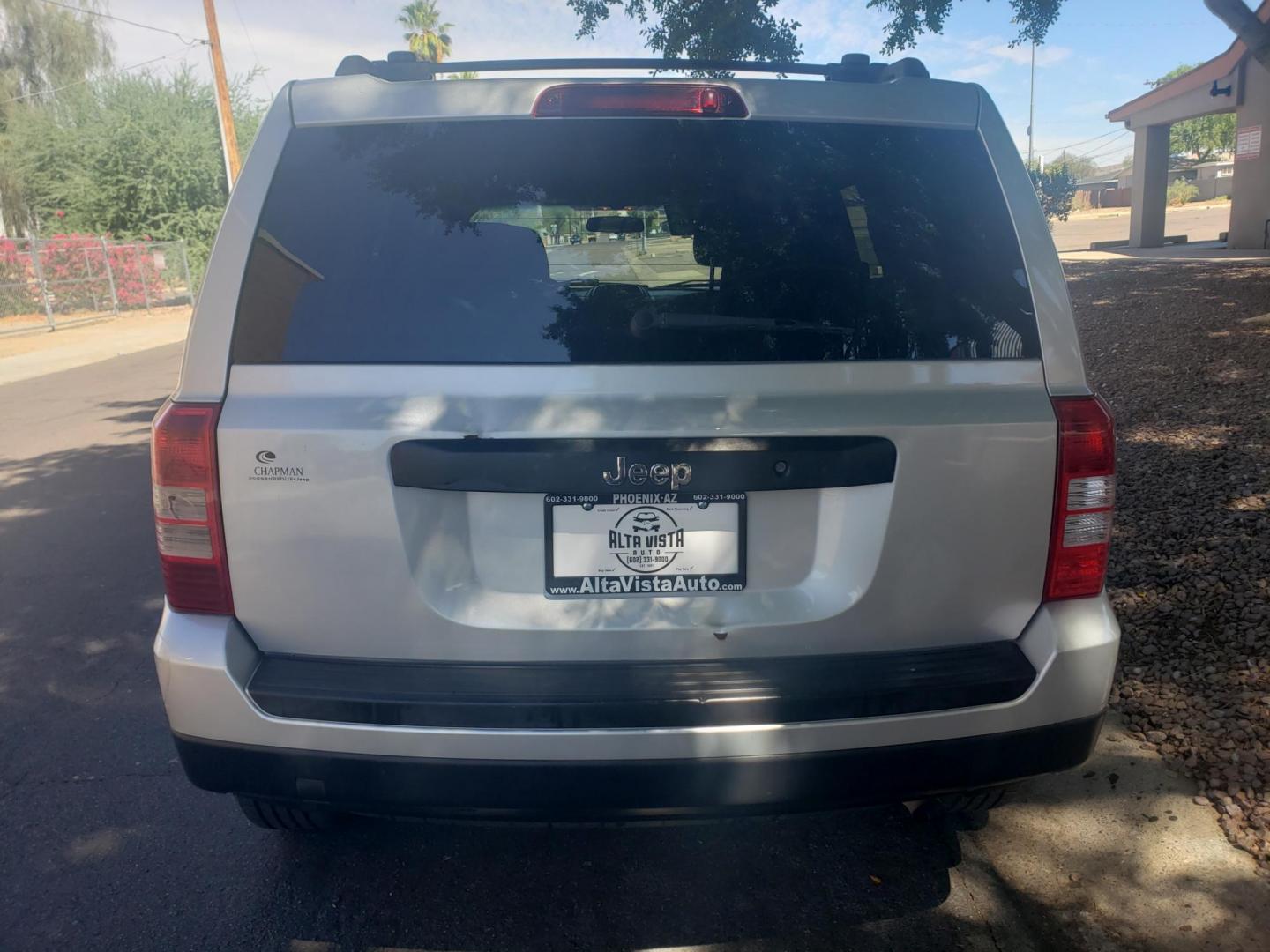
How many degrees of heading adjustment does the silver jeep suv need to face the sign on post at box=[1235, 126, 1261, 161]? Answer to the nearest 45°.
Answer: approximately 45° to its right

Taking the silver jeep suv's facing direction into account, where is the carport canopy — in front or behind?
in front

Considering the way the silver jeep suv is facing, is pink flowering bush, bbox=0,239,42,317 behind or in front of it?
in front

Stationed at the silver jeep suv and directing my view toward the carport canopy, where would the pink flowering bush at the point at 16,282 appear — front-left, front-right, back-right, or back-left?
front-left

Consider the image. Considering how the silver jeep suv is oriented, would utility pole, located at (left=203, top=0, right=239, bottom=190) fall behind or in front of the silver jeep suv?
in front

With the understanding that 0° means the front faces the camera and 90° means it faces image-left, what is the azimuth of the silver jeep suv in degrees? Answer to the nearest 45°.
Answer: approximately 180°

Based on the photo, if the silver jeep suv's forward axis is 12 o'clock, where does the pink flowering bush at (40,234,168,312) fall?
The pink flowering bush is roughly at 11 o'clock from the silver jeep suv.

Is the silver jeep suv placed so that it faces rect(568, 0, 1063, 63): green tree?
yes

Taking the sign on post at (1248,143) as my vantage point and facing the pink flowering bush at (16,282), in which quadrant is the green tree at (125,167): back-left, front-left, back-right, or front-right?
front-right
